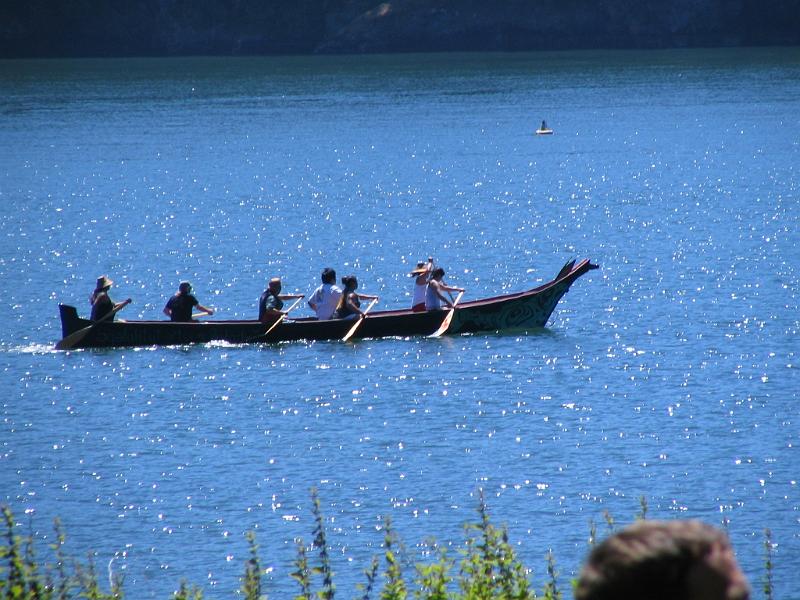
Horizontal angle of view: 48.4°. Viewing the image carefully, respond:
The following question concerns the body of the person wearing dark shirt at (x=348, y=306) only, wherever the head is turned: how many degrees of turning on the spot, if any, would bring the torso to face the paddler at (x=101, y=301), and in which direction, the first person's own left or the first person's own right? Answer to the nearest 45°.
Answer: approximately 180°

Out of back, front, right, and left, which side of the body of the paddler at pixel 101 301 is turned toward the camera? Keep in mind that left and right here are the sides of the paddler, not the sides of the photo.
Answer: right

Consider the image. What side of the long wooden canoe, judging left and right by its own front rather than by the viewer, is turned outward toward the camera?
right

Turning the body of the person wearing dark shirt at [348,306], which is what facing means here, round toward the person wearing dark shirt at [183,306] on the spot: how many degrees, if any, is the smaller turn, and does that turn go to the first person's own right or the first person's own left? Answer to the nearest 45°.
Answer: approximately 180°

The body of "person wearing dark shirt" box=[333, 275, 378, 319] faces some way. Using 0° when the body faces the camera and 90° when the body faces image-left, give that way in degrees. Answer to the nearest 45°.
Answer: approximately 270°

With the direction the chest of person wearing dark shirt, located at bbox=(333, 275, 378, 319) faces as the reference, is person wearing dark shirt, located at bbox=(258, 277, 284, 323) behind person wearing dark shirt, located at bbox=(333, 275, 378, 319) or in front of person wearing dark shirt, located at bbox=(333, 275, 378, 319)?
behind

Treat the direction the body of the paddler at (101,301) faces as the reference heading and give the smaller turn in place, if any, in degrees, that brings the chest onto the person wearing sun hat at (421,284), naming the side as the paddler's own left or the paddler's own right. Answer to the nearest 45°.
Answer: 0° — they already face them

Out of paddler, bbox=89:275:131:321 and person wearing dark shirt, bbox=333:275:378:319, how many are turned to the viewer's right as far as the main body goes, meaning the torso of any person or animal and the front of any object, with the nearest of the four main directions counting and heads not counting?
2
